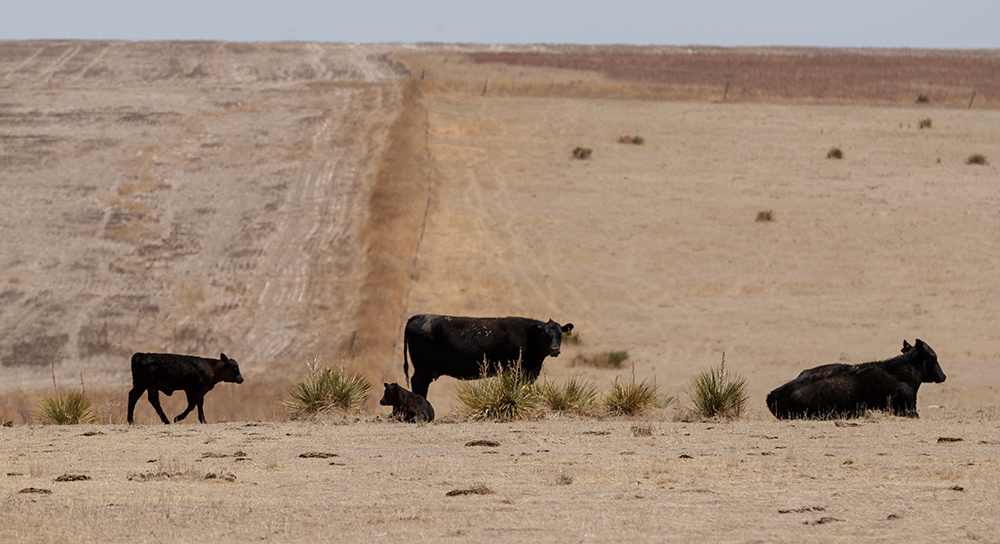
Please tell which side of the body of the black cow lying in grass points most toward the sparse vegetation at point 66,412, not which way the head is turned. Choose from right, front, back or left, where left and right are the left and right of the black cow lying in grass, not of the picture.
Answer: back

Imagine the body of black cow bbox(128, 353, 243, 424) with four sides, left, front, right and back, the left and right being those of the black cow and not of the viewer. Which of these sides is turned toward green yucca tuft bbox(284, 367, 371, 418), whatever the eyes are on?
front

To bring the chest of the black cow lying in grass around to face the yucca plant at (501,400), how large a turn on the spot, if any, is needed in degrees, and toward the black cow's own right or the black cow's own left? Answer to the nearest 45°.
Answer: approximately 180°

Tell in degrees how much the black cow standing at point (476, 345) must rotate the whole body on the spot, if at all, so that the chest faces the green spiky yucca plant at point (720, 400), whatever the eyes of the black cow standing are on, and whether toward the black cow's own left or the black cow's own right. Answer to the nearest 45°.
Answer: approximately 45° to the black cow's own right

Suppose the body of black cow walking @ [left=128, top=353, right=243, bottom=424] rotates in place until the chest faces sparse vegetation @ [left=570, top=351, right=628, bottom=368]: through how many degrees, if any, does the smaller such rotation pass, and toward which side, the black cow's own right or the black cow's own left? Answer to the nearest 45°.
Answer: approximately 45° to the black cow's own left

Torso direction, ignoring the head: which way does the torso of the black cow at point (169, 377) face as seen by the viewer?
to the viewer's right

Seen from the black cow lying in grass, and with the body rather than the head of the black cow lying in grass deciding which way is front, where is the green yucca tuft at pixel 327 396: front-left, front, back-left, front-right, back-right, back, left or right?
back

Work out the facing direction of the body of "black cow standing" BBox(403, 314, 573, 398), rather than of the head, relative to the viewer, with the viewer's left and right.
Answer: facing to the right of the viewer

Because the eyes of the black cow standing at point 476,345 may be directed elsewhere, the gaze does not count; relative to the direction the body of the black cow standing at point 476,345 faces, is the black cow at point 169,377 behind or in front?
behind

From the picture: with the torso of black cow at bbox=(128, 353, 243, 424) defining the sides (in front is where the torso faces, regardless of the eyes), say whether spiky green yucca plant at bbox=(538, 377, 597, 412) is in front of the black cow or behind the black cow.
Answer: in front

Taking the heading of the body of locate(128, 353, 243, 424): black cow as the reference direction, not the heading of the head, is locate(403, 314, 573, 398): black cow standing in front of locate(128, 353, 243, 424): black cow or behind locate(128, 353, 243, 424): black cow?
in front

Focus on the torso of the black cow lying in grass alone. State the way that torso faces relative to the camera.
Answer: to the viewer's right

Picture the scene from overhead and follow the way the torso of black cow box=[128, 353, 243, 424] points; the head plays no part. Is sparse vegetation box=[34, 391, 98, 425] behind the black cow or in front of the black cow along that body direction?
behind

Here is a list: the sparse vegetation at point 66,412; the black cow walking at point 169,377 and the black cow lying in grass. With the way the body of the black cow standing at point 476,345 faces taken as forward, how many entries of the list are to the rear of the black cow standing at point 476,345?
2

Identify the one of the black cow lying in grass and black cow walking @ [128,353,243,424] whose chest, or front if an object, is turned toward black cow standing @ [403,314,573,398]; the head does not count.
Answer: black cow walking @ [128,353,243,424]
